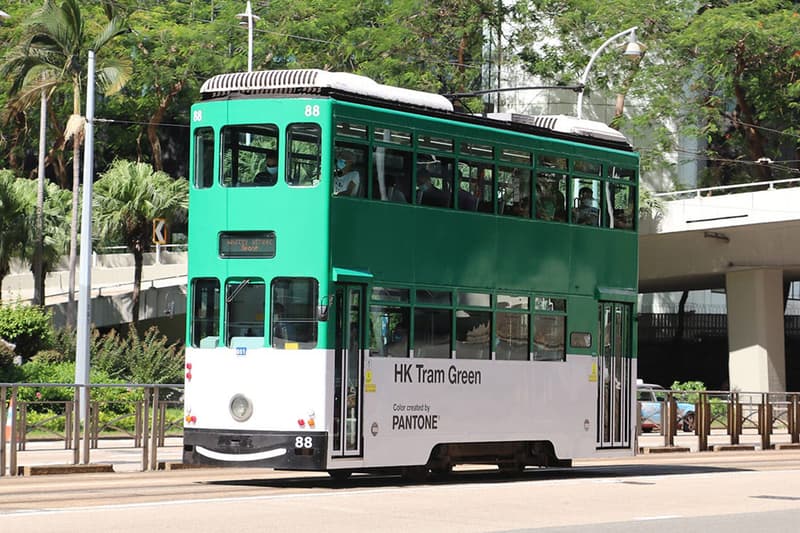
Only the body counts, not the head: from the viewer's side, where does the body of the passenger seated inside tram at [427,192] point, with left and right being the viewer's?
facing the viewer and to the left of the viewer

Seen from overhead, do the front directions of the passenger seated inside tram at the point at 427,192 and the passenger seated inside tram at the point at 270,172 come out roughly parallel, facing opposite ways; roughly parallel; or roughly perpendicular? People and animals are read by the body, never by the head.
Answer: roughly parallel

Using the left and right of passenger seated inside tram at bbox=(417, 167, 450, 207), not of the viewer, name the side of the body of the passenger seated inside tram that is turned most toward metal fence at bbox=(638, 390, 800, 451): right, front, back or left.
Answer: back

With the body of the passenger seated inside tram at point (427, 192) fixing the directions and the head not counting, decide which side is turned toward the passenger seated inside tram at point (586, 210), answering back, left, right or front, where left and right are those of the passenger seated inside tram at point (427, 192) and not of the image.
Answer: back

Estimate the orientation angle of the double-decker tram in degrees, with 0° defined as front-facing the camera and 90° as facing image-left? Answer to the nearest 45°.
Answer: approximately 45°

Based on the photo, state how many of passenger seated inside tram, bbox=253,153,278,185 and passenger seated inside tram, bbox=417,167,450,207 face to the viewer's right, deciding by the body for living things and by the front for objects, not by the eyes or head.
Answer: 0

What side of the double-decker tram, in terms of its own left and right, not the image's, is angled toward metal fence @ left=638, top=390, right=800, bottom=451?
back
